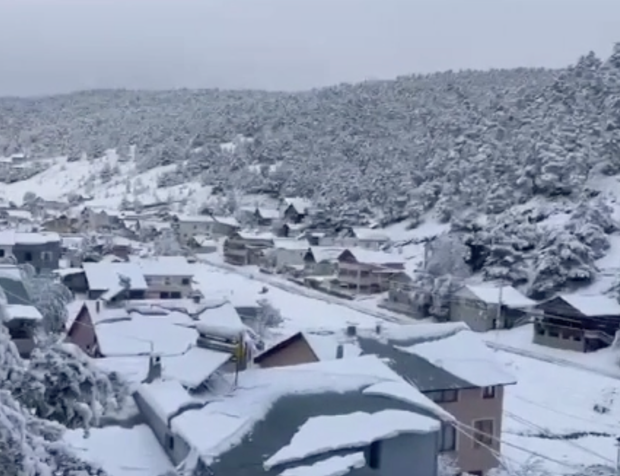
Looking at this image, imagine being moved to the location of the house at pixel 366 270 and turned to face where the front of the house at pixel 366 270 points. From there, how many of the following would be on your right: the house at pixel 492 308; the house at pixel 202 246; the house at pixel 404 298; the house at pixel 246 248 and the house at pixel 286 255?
3

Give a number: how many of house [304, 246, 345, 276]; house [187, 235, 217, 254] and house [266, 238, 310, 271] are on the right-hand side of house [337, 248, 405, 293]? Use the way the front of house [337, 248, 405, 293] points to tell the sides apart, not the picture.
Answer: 3

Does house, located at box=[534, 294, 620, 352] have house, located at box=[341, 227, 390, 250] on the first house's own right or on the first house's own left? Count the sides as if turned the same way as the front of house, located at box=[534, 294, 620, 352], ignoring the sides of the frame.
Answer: on the first house's own right

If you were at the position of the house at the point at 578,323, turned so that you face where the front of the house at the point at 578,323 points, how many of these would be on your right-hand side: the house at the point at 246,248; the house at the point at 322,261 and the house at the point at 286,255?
3

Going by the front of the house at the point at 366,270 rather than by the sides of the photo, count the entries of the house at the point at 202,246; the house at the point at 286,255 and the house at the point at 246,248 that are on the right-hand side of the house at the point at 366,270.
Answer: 3

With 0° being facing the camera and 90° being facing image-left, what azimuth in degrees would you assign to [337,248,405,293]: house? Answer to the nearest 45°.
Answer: approximately 45°

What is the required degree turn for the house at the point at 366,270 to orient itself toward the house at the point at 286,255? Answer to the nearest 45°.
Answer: approximately 90° to its right

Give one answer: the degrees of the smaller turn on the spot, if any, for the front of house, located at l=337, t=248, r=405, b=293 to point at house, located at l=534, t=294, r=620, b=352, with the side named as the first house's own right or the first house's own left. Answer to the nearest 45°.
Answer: approximately 90° to the first house's own left

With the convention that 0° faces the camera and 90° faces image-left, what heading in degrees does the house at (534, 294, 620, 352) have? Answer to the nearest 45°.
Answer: approximately 45°

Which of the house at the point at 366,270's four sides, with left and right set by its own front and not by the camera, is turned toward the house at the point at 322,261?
right
